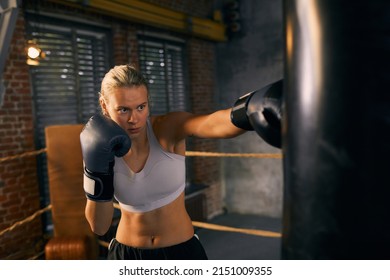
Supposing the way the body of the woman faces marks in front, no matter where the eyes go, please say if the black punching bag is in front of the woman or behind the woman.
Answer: in front

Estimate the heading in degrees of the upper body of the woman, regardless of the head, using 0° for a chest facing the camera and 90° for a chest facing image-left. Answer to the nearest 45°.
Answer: approximately 0°

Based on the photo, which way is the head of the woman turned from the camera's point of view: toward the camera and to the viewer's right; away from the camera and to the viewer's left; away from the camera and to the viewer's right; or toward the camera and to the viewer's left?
toward the camera and to the viewer's right

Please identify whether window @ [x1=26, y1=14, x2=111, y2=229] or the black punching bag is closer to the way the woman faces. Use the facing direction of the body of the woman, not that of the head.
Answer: the black punching bag

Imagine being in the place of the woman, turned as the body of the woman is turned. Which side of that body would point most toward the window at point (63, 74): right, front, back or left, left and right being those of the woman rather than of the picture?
back

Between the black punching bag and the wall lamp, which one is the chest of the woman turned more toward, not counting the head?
the black punching bag

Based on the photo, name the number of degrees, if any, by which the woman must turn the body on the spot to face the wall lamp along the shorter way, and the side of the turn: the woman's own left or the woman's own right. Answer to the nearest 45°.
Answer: approximately 135° to the woman's own right
